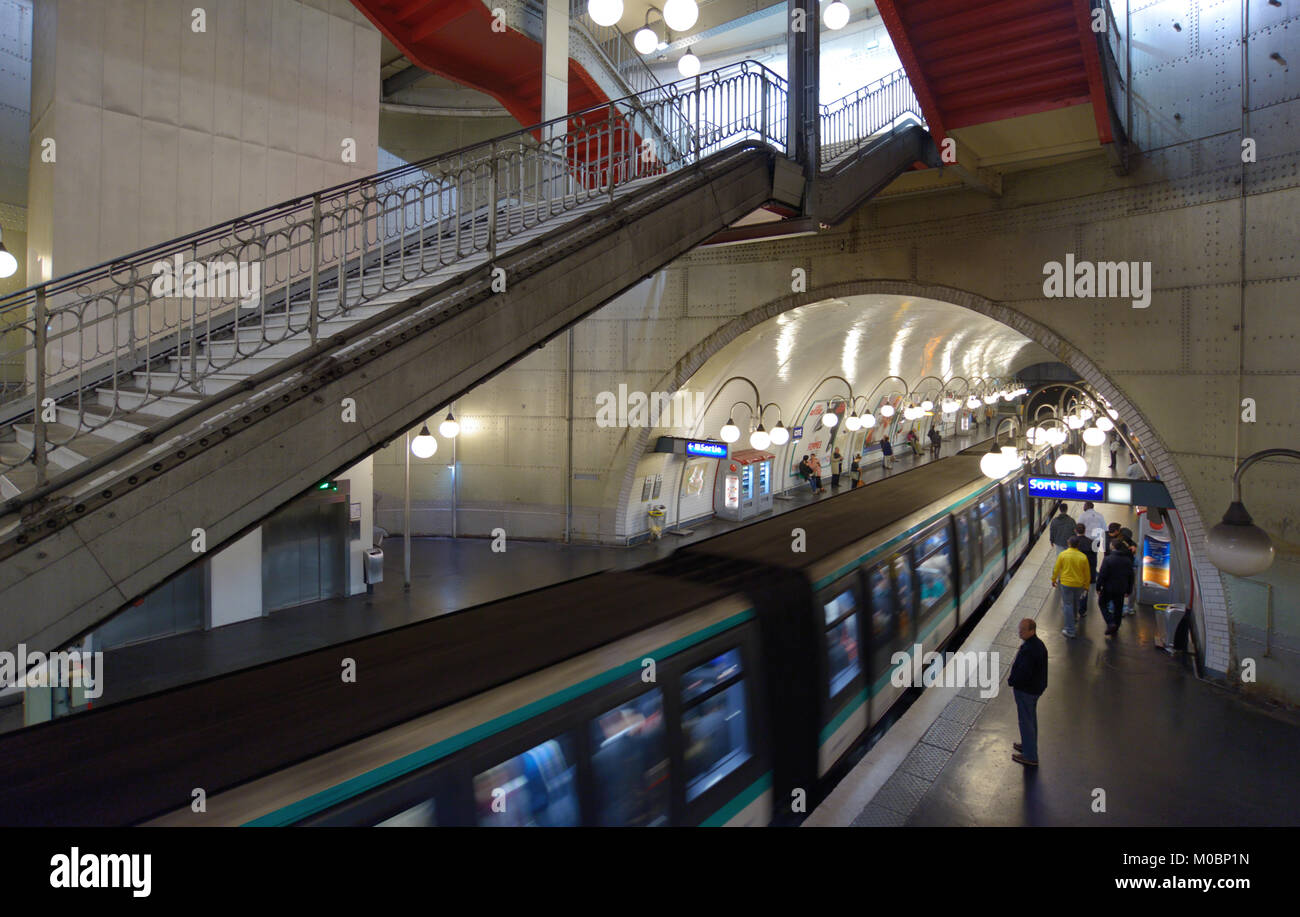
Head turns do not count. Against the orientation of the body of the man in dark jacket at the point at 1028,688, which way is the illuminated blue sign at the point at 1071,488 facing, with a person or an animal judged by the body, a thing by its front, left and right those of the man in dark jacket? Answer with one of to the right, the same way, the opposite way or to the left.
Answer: to the left

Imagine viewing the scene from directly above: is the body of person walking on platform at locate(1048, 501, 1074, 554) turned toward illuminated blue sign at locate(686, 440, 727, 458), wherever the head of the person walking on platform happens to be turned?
no

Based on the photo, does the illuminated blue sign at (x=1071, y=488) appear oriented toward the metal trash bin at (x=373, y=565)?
no

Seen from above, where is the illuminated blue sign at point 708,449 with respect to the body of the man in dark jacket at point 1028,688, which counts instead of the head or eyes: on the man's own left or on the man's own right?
on the man's own right

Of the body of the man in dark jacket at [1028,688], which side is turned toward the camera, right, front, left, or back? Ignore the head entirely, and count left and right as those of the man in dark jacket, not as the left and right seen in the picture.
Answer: left

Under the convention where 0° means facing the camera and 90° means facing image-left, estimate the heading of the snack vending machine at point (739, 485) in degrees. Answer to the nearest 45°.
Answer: approximately 315°

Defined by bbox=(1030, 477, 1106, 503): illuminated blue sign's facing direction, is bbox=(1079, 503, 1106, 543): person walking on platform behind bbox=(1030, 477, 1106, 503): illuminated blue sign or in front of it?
behind

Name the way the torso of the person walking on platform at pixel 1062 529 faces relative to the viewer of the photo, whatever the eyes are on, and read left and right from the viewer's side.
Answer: facing away from the viewer

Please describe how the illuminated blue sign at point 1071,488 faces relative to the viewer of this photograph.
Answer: facing the viewer

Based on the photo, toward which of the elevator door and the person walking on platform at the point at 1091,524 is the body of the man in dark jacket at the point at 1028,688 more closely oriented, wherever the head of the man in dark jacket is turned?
the elevator door

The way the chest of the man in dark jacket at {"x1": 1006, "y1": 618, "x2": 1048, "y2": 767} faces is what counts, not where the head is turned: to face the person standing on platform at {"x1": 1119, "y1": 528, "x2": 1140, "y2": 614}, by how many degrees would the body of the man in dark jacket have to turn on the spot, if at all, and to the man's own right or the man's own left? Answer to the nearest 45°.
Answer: approximately 90° to the man's own right
